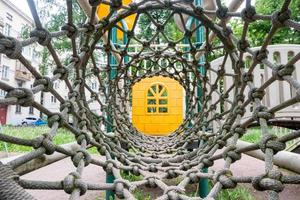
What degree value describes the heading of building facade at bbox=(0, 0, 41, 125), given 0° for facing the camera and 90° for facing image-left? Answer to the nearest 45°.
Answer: approximately 315°
